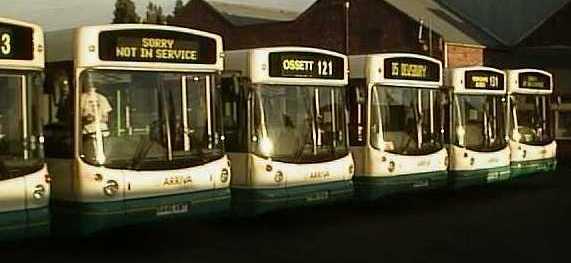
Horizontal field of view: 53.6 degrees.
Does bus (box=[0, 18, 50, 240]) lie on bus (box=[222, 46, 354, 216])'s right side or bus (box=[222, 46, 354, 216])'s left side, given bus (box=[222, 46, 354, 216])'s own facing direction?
on its right

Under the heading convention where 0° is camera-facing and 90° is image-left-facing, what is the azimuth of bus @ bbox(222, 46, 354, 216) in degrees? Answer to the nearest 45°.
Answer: approximately 315°

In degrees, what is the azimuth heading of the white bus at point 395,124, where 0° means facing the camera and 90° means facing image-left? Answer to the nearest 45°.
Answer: approximately 315°

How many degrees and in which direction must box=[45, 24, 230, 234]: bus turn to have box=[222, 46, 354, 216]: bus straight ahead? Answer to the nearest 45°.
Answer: approximately 90° to its left

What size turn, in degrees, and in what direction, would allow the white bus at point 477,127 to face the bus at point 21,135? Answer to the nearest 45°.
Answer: approximately 90° to its right

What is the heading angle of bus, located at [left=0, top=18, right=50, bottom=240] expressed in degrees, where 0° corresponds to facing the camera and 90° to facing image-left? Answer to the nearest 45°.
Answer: approximately 315°

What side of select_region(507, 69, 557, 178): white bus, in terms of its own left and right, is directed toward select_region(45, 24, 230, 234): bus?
right

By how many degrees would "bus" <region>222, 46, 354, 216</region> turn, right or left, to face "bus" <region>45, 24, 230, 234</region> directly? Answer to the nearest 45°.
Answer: approximately 90° to its right

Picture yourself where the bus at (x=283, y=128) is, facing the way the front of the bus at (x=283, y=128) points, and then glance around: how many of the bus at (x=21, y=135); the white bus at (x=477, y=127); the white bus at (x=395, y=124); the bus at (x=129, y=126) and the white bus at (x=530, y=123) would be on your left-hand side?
3

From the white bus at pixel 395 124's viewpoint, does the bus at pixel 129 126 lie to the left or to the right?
on its right

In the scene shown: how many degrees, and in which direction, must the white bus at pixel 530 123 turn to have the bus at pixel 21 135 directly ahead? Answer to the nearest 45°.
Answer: approximately 90° to its right
